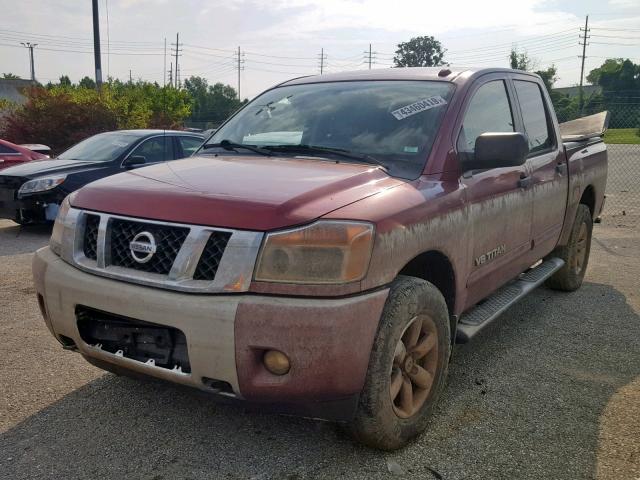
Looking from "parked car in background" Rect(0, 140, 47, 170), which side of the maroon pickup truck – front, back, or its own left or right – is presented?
right

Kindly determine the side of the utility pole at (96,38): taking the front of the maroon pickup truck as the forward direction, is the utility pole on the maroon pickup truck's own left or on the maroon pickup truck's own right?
on the maroon pickup truck's own right

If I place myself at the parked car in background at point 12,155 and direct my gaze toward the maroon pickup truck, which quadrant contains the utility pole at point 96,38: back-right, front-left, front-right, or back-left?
back-left

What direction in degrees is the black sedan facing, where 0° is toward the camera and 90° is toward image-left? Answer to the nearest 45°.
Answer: approximately 45°

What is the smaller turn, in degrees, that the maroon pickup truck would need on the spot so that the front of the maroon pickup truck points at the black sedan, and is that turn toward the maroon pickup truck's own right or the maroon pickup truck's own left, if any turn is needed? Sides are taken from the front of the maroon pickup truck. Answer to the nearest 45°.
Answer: approximately 90° to the maroon pickup truck's own right

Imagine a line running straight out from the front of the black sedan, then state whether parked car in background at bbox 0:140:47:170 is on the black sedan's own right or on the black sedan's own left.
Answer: on the black sedan's own right

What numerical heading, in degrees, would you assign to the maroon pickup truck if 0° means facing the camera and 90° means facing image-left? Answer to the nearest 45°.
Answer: approximately 45°

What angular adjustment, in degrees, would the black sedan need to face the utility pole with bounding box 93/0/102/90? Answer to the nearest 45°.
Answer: approximately 135° to its right

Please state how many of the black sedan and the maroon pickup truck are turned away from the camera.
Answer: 0
